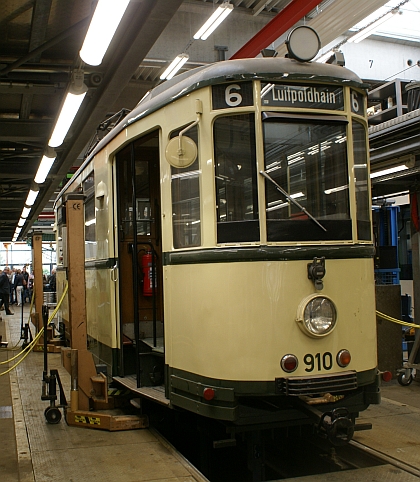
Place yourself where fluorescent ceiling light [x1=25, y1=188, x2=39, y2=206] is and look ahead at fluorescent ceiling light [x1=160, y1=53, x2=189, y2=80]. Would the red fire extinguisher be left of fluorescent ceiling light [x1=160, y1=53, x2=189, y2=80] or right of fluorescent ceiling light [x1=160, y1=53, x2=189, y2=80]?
right

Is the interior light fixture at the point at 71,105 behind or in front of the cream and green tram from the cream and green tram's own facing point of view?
behind

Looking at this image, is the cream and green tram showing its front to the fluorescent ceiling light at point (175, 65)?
no

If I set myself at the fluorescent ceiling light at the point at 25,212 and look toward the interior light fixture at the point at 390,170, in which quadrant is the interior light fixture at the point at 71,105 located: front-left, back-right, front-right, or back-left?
front-right

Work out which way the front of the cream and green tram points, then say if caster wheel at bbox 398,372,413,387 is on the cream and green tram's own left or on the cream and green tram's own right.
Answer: on the cream and green tram's own left

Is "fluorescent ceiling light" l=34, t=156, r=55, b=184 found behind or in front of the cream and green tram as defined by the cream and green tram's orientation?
behind

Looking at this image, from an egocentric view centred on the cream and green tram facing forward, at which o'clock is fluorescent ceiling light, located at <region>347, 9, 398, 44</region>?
The fluorescent ceiling light is roughly at 8 o'clock from the cream and green tram.

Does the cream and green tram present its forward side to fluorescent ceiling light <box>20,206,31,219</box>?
no

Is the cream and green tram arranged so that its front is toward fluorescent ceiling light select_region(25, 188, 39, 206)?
no

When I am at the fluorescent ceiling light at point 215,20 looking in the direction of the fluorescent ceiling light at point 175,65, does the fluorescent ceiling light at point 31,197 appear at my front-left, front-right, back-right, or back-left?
front-left
